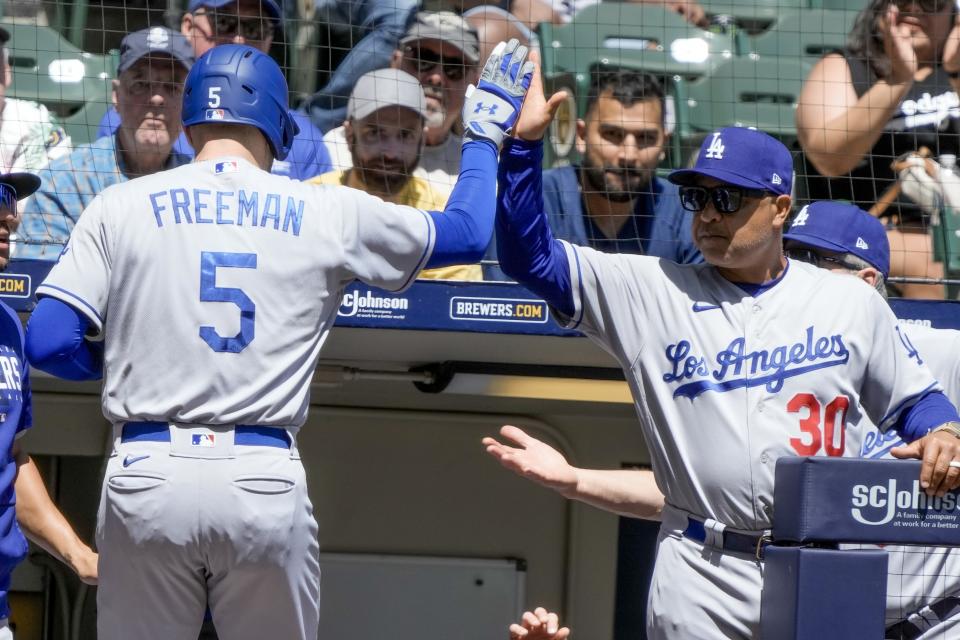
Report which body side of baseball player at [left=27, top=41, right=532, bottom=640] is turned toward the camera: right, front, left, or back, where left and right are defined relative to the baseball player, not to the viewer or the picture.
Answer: back

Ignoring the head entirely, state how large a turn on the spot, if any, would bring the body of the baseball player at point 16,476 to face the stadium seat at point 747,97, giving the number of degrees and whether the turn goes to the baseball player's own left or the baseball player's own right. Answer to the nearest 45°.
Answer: approximately 90° to the baseball player's own left

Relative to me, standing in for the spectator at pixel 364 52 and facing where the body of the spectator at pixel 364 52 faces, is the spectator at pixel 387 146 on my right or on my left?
on my left

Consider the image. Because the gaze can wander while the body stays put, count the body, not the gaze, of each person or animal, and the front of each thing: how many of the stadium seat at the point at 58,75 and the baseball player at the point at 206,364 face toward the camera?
1

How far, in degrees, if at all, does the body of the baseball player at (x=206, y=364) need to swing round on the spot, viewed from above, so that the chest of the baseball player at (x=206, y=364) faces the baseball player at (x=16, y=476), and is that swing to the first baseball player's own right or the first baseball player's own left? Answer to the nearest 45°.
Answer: approximately 45° to the first baseball player's own left

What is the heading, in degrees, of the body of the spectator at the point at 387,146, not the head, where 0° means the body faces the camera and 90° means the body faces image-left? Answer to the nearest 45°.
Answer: approximately 0°

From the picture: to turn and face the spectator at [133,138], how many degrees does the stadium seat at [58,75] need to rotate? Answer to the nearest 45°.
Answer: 0° — it already faces them

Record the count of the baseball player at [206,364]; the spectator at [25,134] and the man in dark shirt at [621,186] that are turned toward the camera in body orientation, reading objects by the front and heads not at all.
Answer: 2
